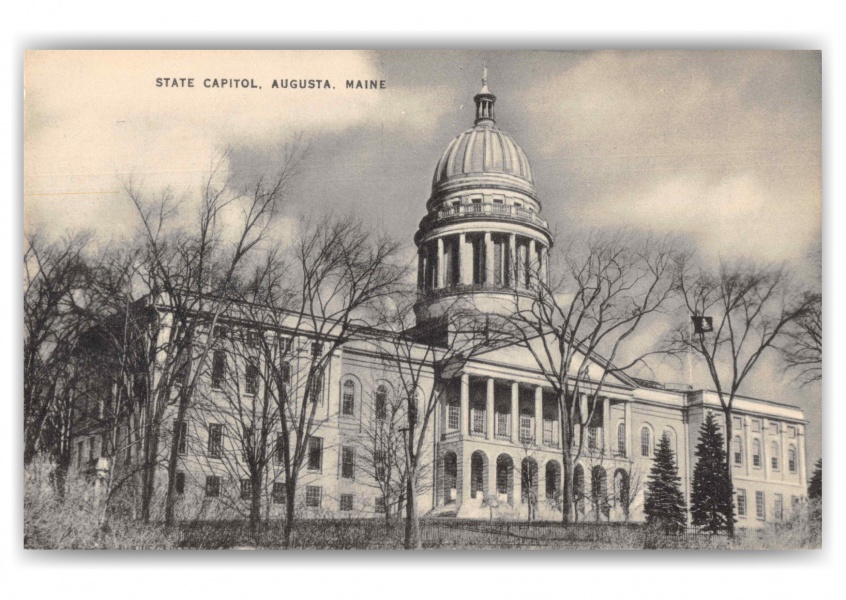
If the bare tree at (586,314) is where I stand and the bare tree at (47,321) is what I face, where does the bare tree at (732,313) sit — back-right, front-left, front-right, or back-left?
back-left

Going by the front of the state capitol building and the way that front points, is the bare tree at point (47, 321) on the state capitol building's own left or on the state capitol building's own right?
on the state capitol building's own right

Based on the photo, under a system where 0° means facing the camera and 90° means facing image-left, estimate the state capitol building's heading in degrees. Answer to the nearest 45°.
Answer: approximately 315°

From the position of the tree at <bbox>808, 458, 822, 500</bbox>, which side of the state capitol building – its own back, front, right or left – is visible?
left
